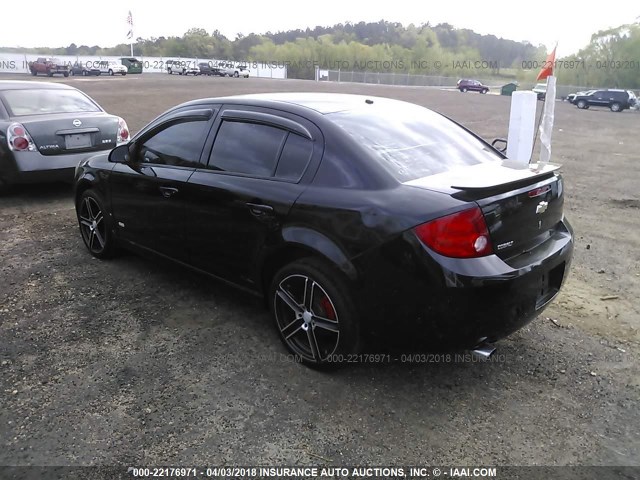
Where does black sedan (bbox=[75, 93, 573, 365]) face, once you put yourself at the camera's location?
facing away from the viewer and to the left of the viewer

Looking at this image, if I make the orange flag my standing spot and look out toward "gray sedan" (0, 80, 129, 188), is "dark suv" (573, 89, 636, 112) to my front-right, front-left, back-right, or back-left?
back-right

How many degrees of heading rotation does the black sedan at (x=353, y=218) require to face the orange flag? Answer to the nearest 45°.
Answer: approximately 90° to its right

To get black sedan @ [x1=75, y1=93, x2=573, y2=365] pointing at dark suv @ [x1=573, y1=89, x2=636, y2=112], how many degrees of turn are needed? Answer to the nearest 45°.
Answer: approximately 90° to its right

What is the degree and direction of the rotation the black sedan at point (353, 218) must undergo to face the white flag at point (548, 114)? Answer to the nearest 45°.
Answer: approximately 90° to its right

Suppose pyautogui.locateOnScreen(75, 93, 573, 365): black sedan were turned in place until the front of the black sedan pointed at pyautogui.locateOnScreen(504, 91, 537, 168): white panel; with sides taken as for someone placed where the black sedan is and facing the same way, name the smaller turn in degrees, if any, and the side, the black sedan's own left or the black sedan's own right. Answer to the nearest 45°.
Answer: approximately 90° to the black sedan's own right
